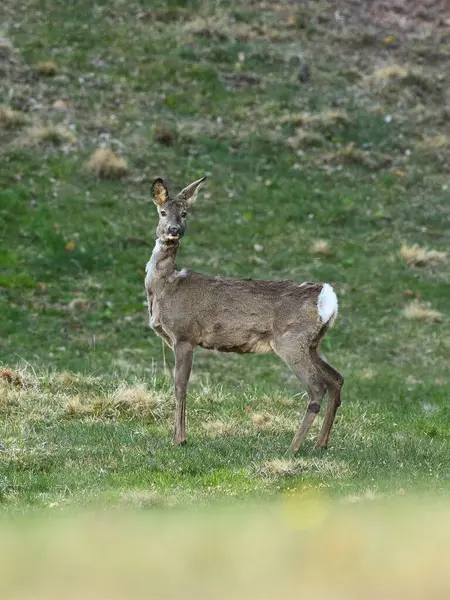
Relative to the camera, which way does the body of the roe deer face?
to the viewer's left
